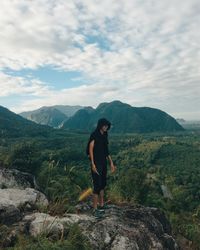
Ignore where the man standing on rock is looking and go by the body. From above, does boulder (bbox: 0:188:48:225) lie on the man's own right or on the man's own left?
on the man's own right

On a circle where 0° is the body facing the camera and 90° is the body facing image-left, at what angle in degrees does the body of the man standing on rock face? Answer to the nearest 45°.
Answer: approximately 315°
